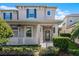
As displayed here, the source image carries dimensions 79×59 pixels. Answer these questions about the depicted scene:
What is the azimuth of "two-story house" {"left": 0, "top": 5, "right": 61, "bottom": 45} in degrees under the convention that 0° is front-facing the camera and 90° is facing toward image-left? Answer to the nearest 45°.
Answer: approximately 0°

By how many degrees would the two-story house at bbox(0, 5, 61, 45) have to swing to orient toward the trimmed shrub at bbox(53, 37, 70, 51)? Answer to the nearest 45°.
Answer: approximately 45° to its left

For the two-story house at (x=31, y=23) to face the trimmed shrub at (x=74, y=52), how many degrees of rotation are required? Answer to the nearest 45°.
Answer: approximately 45° to its left
